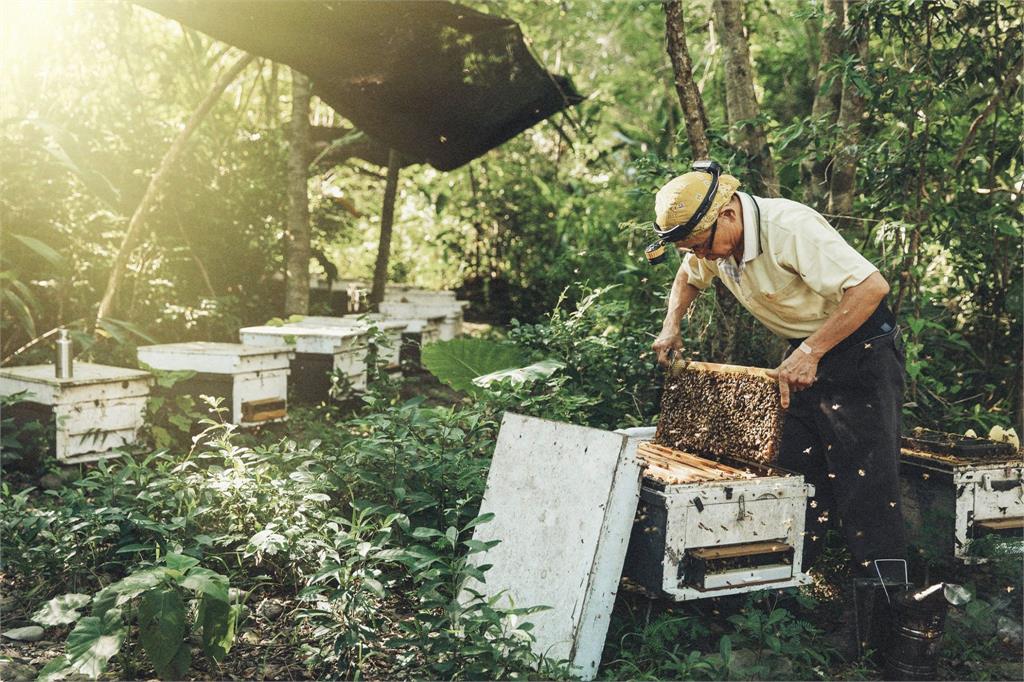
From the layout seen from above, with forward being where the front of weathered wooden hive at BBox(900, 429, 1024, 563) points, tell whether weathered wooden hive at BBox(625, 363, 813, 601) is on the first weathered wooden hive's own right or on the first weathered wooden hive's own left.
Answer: on the first weathered wooden hive's own right

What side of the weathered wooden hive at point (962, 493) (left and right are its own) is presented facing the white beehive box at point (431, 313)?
back

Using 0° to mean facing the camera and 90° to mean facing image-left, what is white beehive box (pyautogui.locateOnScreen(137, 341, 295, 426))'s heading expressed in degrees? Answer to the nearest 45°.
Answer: approximately 315°

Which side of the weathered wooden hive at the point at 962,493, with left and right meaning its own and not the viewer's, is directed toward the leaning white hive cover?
right

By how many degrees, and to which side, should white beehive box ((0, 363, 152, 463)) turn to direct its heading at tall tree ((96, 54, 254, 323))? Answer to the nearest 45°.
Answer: approximately 135° to its left

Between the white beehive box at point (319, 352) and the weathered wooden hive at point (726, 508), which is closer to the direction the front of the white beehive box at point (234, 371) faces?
the weathered wooden hive

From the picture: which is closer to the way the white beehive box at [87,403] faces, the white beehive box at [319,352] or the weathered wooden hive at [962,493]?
the weathered wooden hive

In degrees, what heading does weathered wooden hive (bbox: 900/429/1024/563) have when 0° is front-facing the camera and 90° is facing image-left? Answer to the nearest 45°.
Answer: approximately 315°

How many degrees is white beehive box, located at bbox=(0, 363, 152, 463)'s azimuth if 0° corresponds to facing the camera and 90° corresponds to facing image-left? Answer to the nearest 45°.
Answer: approximately 315°

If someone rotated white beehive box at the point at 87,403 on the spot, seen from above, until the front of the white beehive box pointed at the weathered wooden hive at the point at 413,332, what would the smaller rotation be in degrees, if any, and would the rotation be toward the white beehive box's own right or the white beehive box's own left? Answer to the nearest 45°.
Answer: approximately 90° to the white beehive box's own left
